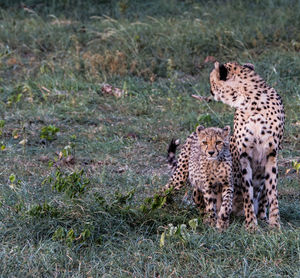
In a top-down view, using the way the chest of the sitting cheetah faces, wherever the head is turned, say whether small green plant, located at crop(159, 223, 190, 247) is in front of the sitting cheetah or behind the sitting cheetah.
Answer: in front

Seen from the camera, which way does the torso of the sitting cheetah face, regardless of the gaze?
toward the camera

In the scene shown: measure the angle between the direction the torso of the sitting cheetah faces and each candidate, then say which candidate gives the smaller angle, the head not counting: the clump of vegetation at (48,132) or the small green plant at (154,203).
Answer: the small green plant

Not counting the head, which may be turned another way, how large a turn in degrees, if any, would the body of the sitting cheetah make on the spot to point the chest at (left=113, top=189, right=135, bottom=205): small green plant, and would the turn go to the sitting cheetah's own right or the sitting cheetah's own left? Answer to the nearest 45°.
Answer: approximately 45° to the sitting cheetah's own right

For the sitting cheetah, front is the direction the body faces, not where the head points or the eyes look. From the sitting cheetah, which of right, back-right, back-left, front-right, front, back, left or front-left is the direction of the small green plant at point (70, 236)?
front-right

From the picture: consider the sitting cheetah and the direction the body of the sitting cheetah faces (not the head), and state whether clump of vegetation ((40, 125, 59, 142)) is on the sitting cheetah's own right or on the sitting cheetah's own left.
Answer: on the sitting cheetah's own right

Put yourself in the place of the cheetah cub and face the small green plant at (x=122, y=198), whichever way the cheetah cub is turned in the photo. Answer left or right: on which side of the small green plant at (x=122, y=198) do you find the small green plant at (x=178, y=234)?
left

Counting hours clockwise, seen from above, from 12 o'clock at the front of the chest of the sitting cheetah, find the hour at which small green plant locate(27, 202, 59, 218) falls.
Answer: The small green plant is roughly at 2 o'clock from the sitting cheetah.
